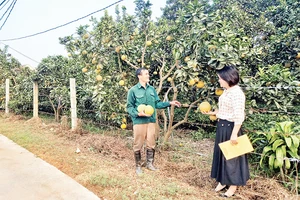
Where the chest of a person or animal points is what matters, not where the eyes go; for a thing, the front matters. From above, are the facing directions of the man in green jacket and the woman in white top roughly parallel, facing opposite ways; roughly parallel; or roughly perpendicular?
roughly perpendicular

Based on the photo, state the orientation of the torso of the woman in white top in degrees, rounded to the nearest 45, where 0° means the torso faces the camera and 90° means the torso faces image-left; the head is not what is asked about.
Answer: approximately 45°

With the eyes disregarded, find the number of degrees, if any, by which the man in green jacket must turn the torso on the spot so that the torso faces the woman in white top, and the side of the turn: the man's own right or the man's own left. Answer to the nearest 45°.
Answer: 0° — they already face them

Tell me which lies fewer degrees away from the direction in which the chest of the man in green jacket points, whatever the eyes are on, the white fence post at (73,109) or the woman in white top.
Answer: the woman in white top

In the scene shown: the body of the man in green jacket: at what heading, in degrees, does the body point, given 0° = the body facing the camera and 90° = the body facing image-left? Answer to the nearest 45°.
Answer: approximately 315°

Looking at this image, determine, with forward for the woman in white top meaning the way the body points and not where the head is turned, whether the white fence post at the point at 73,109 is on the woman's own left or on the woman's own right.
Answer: on the woman's own right

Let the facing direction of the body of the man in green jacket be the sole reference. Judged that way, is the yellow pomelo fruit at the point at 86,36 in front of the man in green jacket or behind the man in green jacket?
behind
